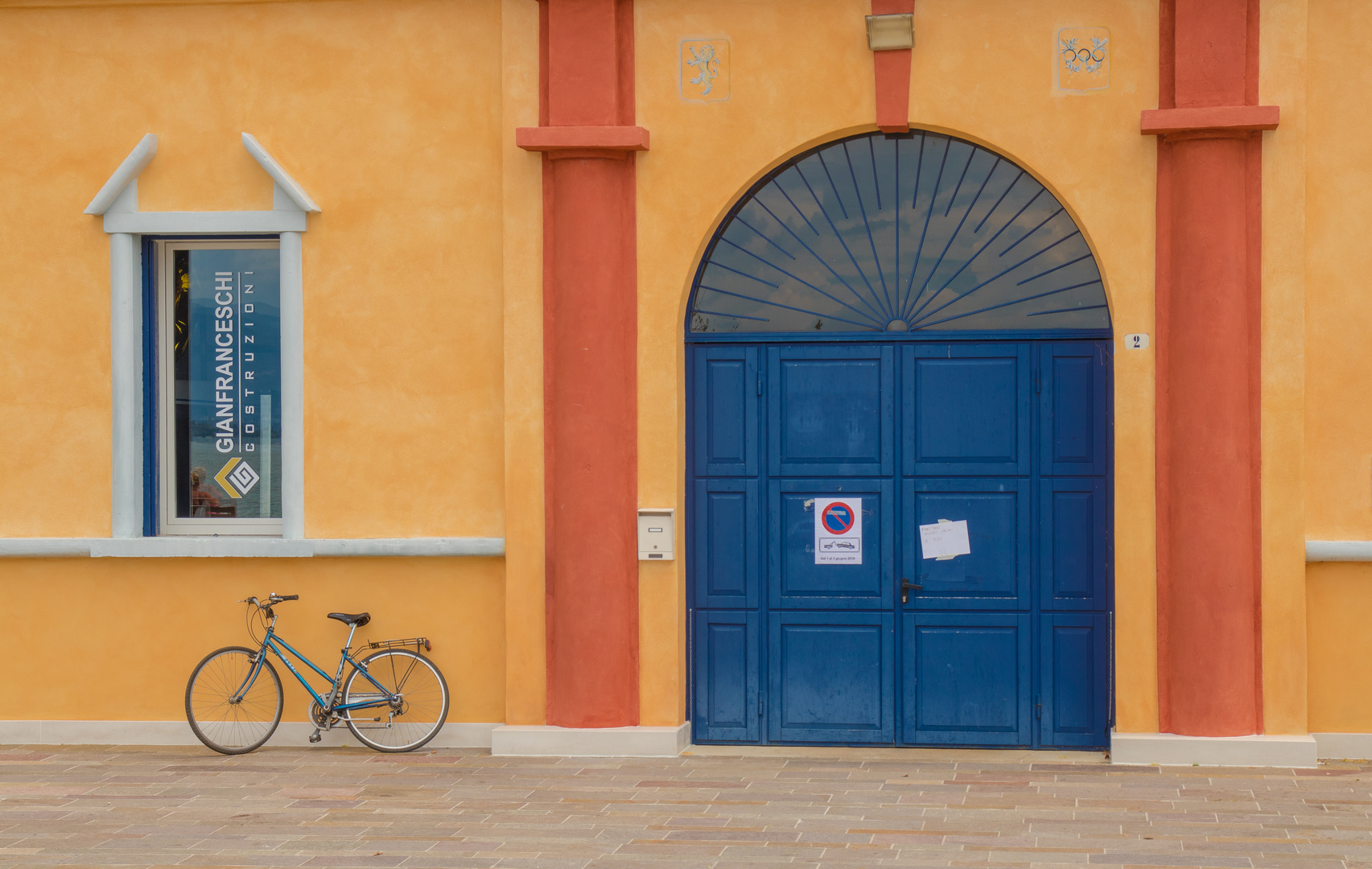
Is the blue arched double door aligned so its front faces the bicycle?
no

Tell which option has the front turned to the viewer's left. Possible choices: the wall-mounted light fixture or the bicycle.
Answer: the bicycle

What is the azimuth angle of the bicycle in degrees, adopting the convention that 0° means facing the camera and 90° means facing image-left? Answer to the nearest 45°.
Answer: approximately 90°

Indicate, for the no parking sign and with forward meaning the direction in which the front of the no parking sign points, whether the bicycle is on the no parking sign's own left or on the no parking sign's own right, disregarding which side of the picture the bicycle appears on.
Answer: on the no parking sign's own right

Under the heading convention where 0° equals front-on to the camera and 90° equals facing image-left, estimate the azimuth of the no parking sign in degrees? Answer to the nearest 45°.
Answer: approximately 0°

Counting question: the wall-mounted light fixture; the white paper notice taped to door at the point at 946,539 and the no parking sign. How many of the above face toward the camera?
3

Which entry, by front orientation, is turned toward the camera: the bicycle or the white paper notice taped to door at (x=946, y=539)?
the white paper notice taped to door

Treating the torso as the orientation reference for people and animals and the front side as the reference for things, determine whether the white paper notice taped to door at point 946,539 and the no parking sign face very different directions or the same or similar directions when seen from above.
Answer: same or similar directions

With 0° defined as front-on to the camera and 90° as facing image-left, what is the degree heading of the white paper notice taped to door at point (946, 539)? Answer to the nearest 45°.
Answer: approximately 0°

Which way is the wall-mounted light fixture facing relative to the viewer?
toward the camera

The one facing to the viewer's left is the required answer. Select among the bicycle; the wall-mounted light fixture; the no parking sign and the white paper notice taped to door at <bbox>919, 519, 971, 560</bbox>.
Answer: the bicycle

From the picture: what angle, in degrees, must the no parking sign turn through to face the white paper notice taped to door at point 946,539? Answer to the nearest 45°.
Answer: approximately 90° to its left
